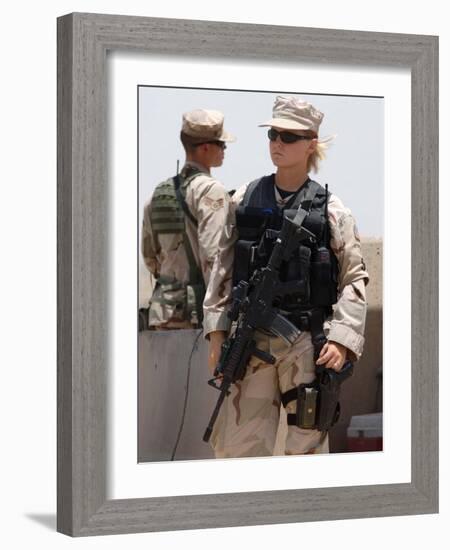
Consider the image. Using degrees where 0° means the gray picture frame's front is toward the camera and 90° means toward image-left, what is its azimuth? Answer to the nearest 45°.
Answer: approximately 315°
